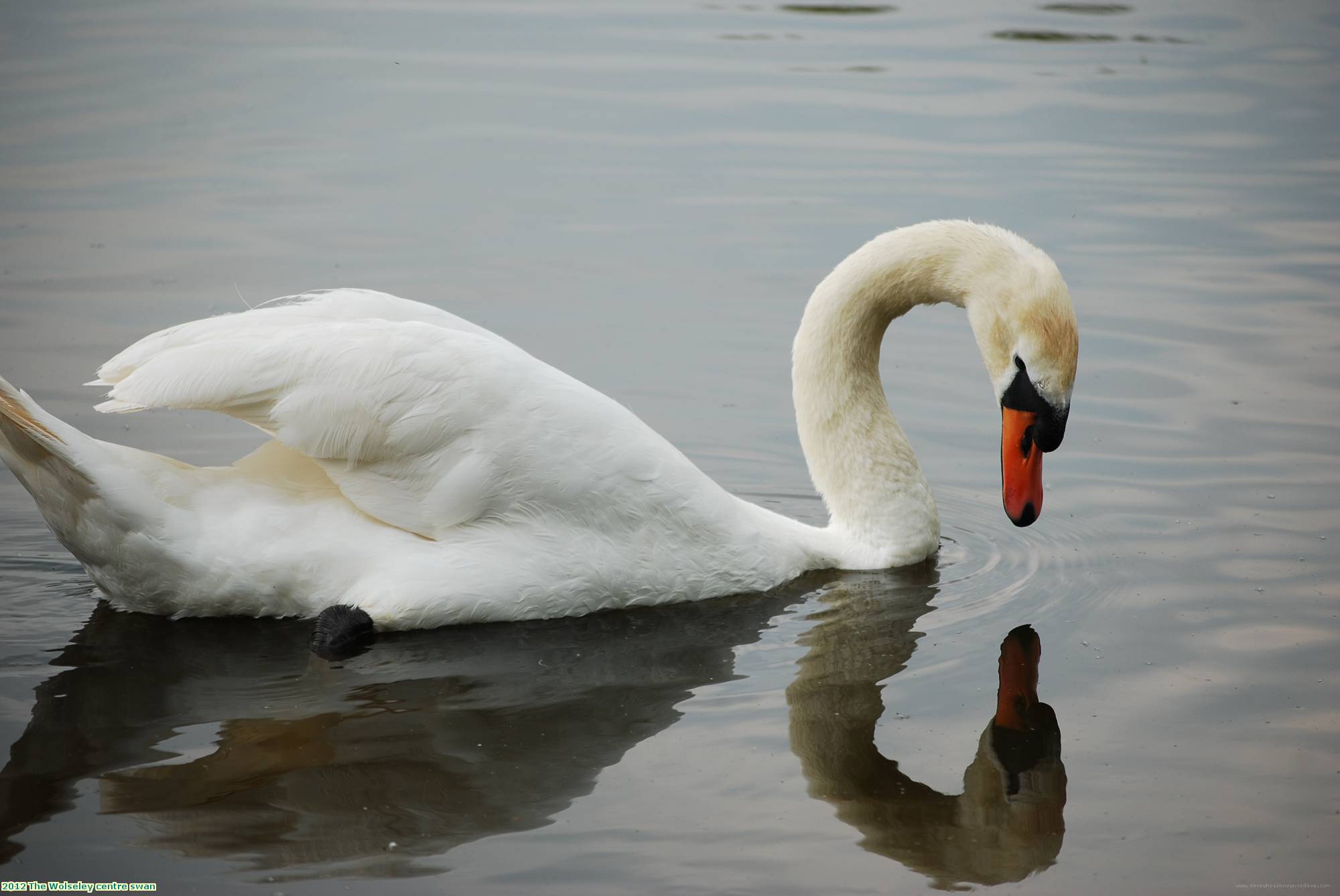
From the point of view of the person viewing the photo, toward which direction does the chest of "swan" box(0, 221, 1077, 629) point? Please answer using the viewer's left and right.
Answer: facing to the right of the viewer
